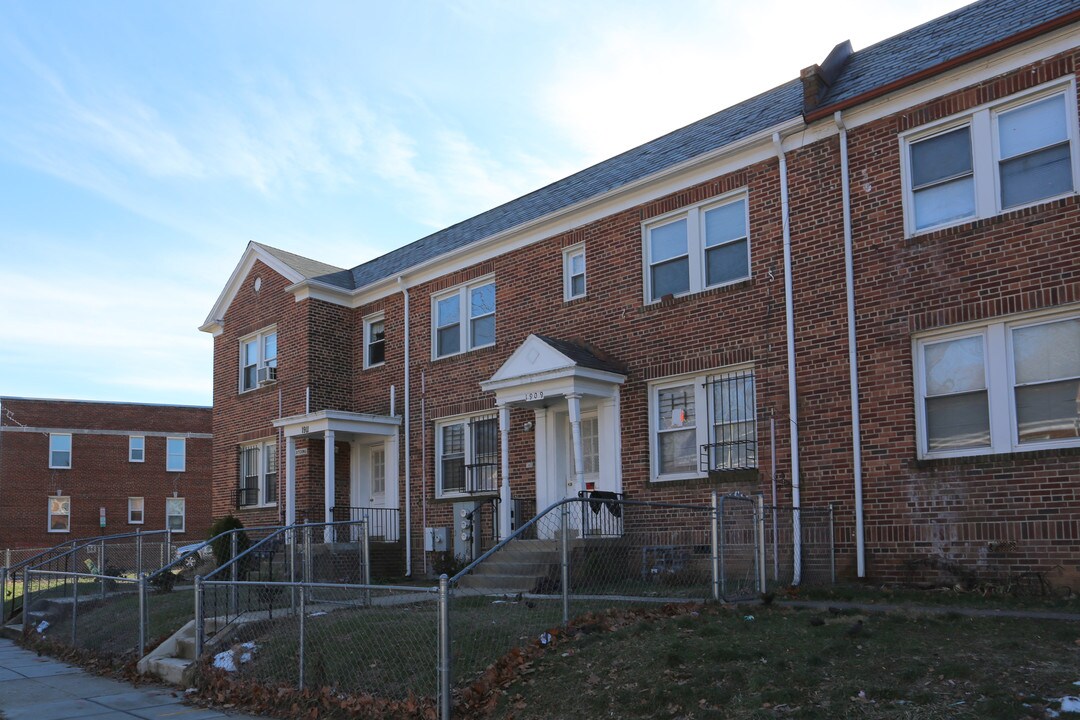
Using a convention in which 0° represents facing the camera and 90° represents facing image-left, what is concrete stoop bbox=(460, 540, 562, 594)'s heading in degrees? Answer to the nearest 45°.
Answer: approximately 45°

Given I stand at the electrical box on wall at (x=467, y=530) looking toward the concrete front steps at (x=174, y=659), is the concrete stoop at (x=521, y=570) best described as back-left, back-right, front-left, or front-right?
front-left

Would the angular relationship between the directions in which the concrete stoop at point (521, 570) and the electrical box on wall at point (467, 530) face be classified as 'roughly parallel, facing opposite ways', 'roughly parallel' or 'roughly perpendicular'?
roughly parallel

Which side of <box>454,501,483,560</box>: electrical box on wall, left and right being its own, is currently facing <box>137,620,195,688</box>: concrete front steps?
front

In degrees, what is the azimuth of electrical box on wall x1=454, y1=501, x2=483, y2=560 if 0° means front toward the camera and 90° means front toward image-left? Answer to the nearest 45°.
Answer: approximately 45°

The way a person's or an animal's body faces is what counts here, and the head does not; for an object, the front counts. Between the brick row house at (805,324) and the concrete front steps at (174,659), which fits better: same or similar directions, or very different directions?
same or similar directions

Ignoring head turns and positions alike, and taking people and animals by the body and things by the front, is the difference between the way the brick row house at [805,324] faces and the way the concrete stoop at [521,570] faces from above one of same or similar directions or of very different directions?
same or similar directions

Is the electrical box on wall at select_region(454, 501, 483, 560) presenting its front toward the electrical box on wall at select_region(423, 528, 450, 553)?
no

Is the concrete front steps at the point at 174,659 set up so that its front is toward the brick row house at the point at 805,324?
no

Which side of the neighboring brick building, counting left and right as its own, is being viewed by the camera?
front

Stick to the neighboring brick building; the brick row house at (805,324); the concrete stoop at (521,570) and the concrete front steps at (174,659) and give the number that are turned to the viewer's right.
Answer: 0

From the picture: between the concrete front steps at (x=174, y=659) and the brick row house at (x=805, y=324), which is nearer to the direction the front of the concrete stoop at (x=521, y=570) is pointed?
the concrete front steps

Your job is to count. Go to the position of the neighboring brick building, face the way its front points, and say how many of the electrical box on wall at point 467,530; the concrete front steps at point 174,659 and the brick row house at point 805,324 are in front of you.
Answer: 3

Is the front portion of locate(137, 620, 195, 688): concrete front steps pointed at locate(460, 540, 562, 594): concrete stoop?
no

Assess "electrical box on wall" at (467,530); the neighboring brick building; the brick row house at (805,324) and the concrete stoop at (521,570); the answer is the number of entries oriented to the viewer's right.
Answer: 0
